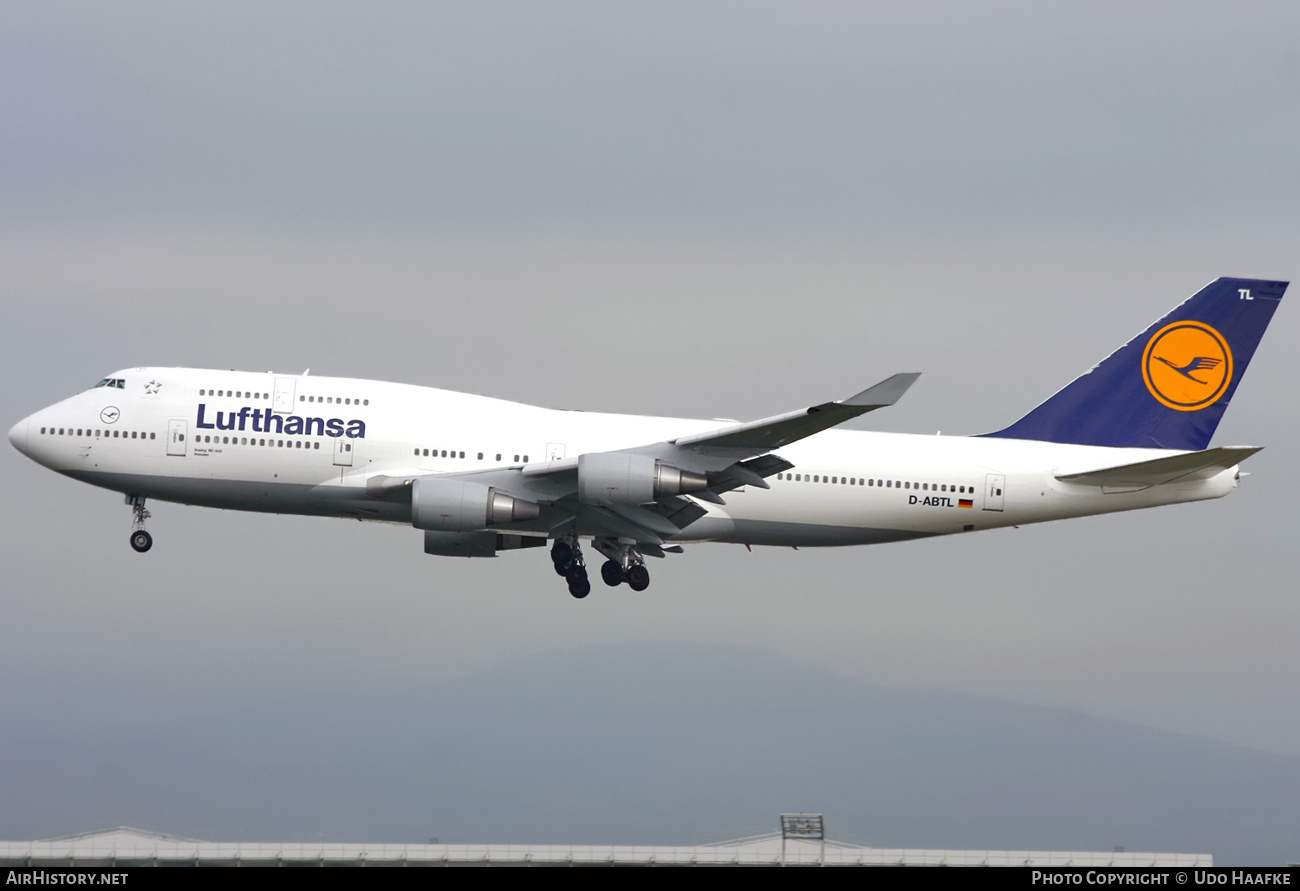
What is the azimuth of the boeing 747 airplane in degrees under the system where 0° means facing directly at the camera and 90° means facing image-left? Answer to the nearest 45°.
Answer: approximately 90°
